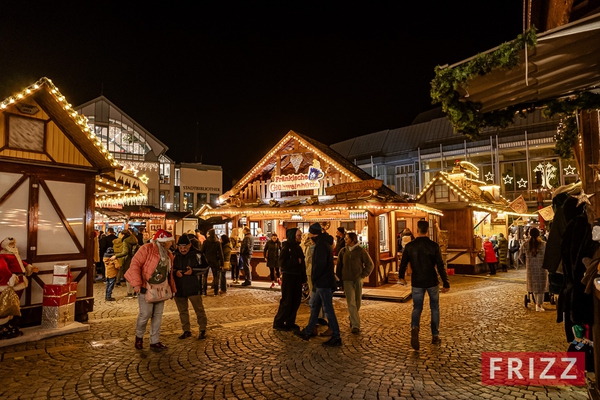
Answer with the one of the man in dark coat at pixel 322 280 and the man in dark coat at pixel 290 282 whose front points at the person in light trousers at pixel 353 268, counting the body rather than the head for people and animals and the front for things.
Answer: the man in dark coat at pixel 290 282

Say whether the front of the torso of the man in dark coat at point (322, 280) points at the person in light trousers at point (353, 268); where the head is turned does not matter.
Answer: no

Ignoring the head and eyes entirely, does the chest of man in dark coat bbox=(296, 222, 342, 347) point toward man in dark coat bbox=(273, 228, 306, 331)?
yes

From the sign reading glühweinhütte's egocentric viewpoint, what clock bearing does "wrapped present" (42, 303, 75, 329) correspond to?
The wrapped present is roughly at 1 o'clock from the sign reading glühweinhütte.

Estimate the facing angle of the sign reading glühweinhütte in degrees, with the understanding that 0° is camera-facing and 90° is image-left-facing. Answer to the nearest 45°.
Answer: approximately 0°

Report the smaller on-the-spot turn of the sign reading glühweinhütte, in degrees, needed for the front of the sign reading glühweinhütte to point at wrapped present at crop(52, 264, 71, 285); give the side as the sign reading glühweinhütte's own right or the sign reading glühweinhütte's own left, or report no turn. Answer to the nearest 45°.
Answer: approximately 45° to the sign reading glühweinhütte's own right

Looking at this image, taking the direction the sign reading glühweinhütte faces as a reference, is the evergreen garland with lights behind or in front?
in front

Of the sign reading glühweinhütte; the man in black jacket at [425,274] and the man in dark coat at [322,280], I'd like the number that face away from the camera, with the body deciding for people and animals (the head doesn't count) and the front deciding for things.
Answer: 1

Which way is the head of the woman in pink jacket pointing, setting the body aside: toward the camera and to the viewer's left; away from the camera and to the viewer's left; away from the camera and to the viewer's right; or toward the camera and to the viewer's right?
toward the camera and to the viewer's right
